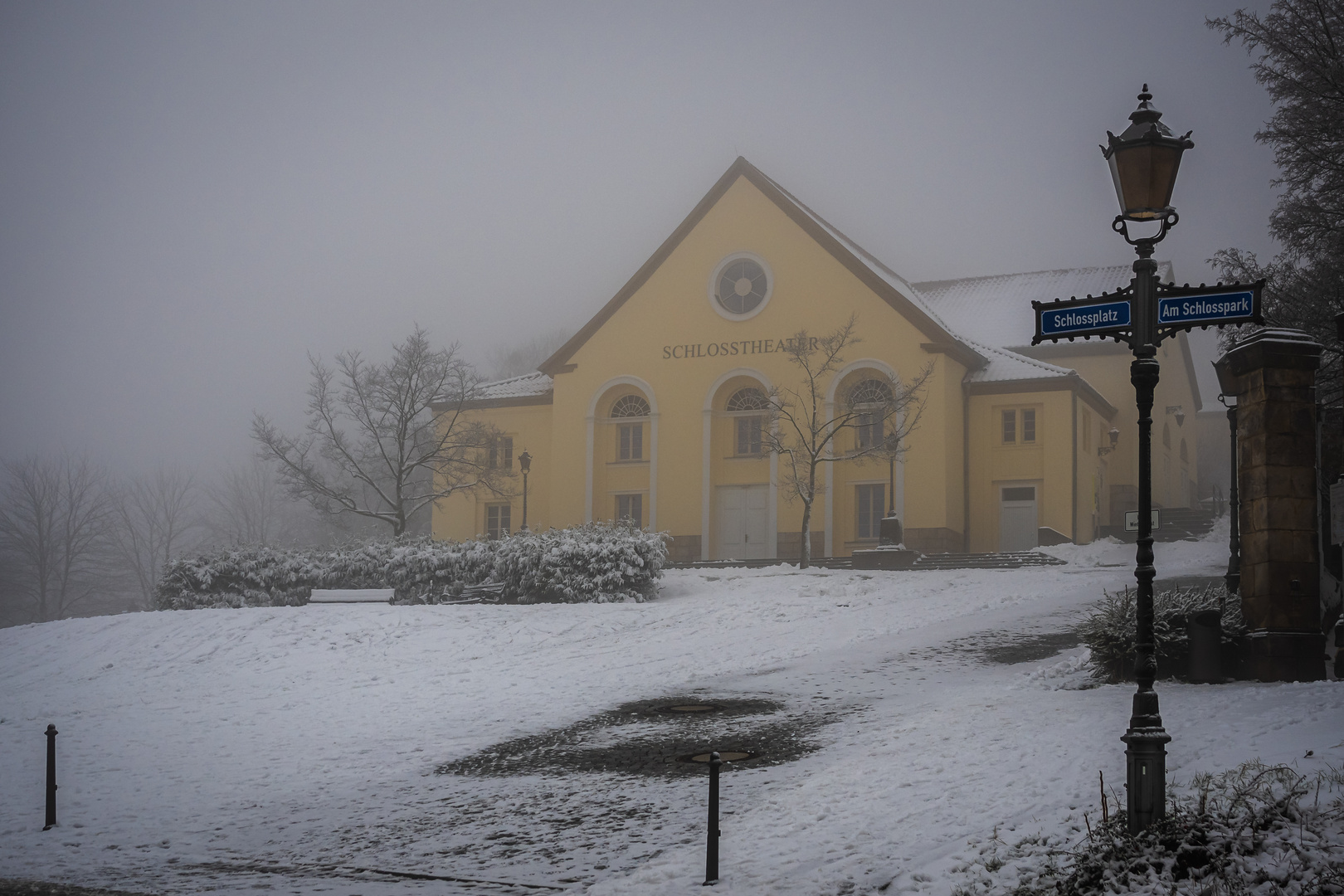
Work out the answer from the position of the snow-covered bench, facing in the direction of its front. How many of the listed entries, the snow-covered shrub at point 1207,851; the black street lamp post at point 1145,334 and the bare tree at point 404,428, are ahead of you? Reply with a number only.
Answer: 2

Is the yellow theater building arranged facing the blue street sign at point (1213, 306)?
yes

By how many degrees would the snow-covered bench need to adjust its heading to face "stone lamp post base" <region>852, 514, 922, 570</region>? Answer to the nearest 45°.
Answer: approximately 90° to its left

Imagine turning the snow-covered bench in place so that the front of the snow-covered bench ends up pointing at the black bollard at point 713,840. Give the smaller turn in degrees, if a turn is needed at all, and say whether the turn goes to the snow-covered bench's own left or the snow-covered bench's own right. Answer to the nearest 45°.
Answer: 0° — it already faces it

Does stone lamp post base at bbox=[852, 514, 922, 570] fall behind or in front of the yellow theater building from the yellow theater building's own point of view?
in front

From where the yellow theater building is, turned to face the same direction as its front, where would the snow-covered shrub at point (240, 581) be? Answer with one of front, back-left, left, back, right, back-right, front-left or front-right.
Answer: front-right

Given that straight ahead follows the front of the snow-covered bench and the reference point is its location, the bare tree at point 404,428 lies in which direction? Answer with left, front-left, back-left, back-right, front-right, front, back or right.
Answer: back

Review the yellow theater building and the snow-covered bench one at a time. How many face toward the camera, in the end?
2

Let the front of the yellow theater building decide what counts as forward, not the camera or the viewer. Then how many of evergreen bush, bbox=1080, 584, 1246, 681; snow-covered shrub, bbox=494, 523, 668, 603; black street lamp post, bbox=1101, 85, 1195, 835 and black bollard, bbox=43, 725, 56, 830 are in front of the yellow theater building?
4

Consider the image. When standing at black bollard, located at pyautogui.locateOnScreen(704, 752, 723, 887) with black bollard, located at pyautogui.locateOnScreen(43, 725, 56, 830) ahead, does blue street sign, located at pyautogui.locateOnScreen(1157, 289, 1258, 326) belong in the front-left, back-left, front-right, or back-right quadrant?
back-right

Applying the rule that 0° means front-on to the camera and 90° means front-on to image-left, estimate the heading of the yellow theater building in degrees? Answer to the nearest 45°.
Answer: approximately 0°

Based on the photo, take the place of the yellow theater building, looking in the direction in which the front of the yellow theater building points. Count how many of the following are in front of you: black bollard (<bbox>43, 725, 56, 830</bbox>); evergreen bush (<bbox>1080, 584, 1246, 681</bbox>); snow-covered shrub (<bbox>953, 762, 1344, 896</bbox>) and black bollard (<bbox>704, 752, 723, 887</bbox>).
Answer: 4
